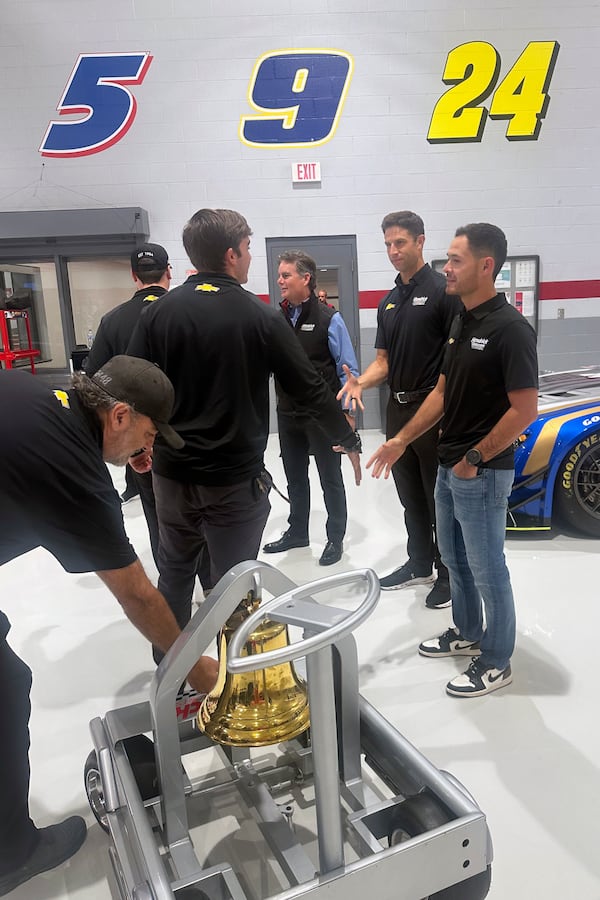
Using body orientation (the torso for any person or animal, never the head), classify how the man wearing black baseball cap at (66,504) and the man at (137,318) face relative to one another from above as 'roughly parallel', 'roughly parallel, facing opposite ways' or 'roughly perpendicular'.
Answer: roughly perpendicular

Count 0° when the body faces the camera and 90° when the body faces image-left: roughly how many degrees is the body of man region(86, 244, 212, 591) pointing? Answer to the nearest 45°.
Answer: approximately 180°

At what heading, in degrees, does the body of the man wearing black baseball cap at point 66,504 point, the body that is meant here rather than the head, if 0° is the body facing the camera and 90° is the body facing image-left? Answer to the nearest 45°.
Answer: approximately 270°

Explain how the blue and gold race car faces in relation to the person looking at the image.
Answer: facing to the left of the viewer

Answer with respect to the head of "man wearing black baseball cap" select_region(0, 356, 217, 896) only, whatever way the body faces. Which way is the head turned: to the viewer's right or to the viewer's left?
to the viewer's right

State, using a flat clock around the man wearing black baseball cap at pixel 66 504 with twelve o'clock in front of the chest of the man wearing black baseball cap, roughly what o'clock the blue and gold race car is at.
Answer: The blue and gold race car is roughly at 11 o'clock from the man wearing black baseball cap.

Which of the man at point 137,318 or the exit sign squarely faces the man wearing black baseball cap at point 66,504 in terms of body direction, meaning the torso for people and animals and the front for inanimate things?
the exit sign

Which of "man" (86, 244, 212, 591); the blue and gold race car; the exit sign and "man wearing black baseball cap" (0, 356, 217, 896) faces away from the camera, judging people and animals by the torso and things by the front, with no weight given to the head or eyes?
the man

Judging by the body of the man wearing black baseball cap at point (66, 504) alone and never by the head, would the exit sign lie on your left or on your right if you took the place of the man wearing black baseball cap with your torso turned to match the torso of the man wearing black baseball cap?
on your left
